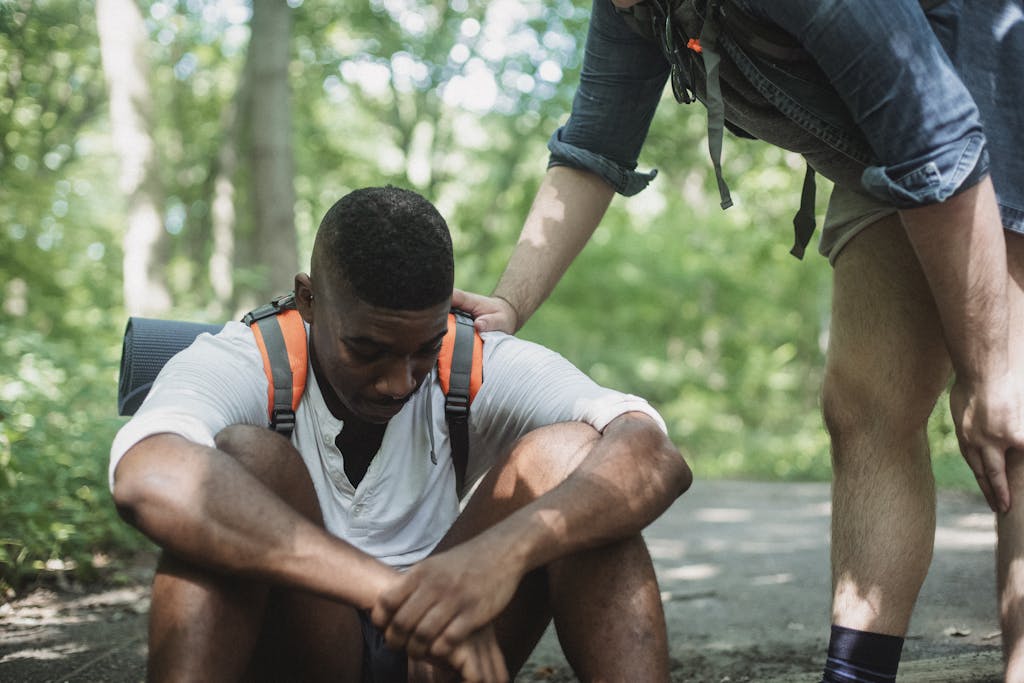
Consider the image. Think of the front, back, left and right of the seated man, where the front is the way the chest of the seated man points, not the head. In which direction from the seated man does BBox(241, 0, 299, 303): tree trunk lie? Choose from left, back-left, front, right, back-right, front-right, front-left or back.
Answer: back

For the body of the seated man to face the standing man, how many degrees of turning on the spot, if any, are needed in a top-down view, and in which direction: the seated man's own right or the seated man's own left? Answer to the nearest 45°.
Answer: approximately 90° to the seated man's own left

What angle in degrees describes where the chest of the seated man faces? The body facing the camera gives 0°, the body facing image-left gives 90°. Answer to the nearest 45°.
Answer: approximately 0°

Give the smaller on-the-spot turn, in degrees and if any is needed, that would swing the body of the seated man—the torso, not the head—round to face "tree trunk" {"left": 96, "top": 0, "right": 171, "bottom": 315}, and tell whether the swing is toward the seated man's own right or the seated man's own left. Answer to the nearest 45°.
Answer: approximately 180°
